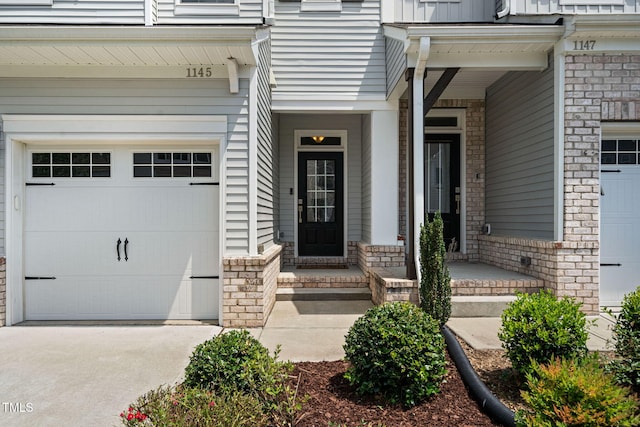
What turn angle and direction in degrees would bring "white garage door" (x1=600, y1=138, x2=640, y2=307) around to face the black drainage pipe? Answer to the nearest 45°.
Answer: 0° — it already faces it

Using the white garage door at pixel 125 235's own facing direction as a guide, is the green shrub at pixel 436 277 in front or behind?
in front

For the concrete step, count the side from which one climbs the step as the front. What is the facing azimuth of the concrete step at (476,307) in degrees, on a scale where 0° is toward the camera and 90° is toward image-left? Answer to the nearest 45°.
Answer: approximately 0°

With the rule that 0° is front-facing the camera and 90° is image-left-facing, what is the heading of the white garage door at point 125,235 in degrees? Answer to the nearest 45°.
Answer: approximately 0°

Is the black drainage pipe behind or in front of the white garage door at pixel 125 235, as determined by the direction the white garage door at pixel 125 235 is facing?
in front

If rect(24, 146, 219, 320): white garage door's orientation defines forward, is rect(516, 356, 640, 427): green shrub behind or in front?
in front

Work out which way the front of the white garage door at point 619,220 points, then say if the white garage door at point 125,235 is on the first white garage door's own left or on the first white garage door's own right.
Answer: on the first white garage door's own right

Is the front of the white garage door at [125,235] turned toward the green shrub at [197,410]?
yes
